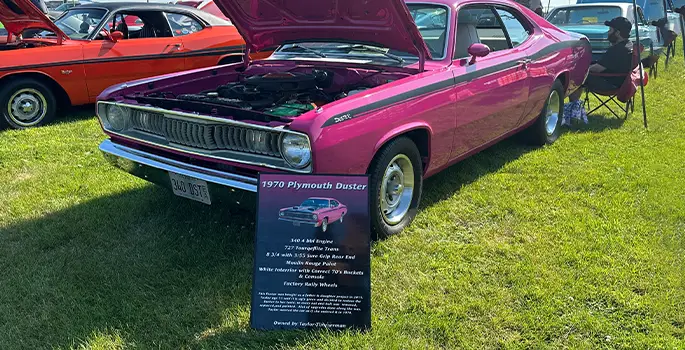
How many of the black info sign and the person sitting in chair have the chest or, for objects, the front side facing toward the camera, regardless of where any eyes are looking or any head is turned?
1

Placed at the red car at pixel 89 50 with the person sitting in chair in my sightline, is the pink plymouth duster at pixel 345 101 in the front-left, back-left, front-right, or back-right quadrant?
front-right

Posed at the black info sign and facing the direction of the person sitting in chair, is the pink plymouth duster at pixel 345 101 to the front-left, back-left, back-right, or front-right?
front-left

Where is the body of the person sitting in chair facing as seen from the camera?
to the viewer's left

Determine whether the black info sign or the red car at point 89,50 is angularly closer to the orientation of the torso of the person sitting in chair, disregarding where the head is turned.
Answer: the red car

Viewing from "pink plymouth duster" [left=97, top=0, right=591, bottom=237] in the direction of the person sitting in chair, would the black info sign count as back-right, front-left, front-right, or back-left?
back-right

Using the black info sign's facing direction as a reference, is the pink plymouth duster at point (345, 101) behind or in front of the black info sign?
behind

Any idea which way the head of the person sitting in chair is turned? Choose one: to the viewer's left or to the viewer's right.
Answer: to the viewer's left

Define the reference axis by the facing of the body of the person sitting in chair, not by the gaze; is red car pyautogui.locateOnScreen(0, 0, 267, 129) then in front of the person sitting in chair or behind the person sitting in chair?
in front

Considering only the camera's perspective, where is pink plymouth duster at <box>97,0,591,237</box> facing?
facing the viewer and to the left of the viewer

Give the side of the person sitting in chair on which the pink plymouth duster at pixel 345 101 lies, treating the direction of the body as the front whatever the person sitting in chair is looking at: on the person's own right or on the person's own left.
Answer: on the person's own left

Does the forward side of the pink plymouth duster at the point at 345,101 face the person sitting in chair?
no

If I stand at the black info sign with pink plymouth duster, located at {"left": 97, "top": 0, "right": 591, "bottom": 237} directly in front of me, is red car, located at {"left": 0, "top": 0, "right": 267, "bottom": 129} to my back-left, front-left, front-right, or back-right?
front-left

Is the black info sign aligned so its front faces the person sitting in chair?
no

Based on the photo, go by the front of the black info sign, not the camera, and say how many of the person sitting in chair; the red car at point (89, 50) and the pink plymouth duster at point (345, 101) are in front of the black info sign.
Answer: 0

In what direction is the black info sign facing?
toward the camera
